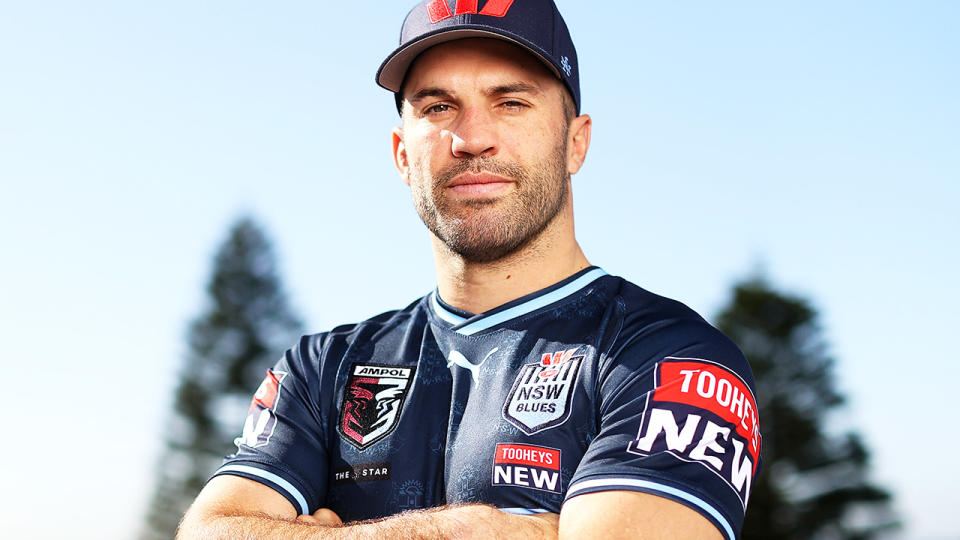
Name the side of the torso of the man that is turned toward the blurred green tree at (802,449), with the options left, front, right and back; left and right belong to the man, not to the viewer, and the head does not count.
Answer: back

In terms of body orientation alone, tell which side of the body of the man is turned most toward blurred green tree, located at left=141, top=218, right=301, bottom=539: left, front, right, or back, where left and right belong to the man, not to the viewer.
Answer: back

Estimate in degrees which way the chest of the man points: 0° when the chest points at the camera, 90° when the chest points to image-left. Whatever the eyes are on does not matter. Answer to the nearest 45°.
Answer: approximately 0°
